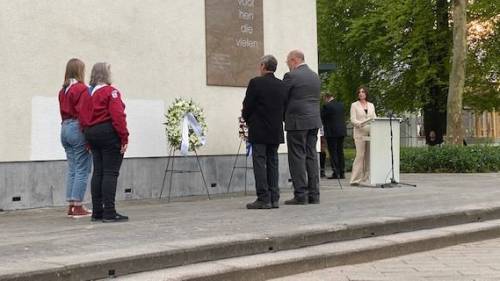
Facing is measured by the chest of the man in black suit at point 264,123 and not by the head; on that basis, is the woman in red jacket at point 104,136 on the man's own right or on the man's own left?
on the man's own left

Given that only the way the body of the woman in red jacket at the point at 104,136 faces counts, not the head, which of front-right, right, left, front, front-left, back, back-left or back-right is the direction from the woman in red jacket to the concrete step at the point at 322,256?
right

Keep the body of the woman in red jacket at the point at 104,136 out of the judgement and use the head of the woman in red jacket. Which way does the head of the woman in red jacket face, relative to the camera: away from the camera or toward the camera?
away from the camera

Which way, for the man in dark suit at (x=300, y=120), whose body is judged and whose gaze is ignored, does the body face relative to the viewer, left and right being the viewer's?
facing away from the viewer and to the left of the viewer

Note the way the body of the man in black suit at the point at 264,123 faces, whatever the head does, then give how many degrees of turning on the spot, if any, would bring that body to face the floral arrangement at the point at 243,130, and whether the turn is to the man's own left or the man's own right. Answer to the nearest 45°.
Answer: approximately 45° to the man's own right

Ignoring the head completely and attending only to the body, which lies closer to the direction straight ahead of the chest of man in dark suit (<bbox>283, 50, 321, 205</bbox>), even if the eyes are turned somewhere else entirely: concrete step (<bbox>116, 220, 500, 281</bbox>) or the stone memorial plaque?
the stone memorial plaque

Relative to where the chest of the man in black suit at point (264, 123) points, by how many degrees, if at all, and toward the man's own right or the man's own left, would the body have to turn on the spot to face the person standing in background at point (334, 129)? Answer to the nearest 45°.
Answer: approximately 45° to the man's own right

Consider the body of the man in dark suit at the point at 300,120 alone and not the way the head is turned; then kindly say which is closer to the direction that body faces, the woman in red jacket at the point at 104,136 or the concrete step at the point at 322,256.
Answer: the woman in red jacket
